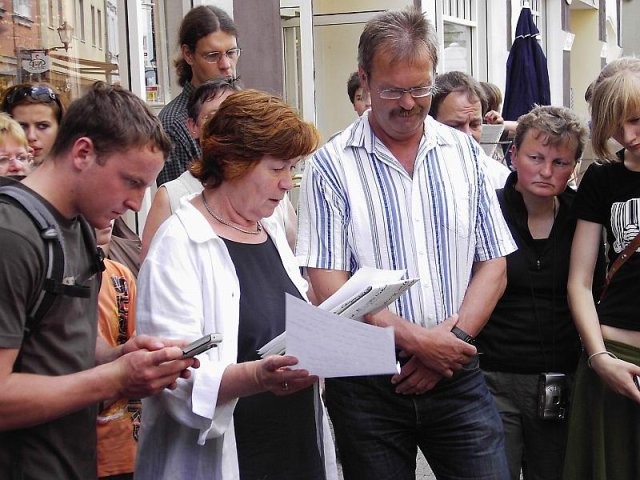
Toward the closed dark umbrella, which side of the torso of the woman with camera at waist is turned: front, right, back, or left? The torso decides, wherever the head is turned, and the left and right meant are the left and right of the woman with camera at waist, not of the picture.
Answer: back

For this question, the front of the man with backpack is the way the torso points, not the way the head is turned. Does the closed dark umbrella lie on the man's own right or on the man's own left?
on the man's own left

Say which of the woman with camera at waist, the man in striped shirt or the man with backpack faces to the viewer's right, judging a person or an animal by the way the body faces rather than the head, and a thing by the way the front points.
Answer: the man with backpack

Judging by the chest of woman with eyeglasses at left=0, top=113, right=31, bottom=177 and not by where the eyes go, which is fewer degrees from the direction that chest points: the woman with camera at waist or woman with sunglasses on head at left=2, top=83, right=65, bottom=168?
the woman with camera at waist

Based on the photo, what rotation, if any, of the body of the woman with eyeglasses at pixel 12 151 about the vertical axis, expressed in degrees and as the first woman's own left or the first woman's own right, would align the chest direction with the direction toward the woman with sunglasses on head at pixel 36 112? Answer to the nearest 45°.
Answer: approximately 135° to the first woman's own left

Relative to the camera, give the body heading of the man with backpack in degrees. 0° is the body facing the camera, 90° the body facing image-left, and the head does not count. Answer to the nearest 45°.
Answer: approximately 270°

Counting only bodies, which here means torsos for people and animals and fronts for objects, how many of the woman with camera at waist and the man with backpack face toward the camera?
1

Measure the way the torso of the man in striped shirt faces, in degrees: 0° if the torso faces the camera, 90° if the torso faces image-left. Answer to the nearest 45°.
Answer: approximately 0°

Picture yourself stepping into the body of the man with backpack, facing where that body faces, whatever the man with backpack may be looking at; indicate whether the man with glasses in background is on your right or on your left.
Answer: on your left

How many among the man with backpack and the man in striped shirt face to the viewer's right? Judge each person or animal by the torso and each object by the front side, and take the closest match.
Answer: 1

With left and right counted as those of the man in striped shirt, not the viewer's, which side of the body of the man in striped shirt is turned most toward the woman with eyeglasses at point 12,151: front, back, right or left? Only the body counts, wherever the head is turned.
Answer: right

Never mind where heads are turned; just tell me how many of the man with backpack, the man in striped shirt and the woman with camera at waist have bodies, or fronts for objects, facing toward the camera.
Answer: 2

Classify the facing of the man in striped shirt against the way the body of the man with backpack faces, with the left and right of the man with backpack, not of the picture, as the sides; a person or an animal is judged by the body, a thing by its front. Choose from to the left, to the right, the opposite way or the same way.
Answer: to the right

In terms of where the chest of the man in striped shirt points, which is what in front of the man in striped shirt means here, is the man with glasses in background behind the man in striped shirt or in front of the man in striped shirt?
behind
